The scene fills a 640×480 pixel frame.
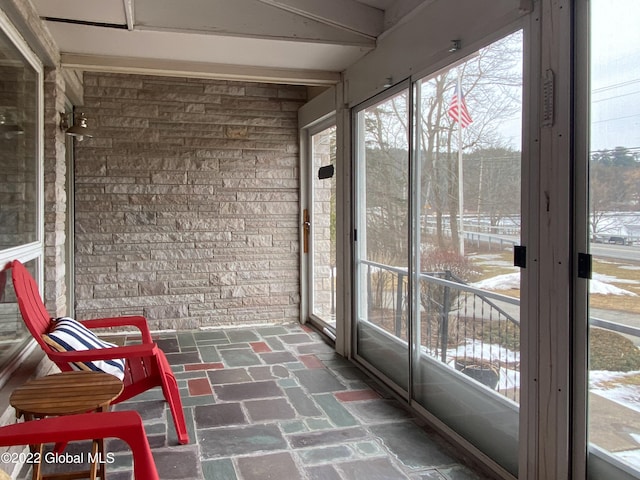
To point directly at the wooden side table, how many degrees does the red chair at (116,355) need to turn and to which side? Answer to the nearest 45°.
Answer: approximately 90° to its right

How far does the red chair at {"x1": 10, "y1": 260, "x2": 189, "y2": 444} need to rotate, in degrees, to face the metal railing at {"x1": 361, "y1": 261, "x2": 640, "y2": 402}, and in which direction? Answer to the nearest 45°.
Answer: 0° — it already faces it

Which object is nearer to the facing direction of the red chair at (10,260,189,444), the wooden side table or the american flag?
the american flag

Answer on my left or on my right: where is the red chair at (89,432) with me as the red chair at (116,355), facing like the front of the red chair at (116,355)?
on my right

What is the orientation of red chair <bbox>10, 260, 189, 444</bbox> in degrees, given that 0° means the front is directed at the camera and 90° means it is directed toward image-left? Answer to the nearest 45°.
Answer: approximately 270°
